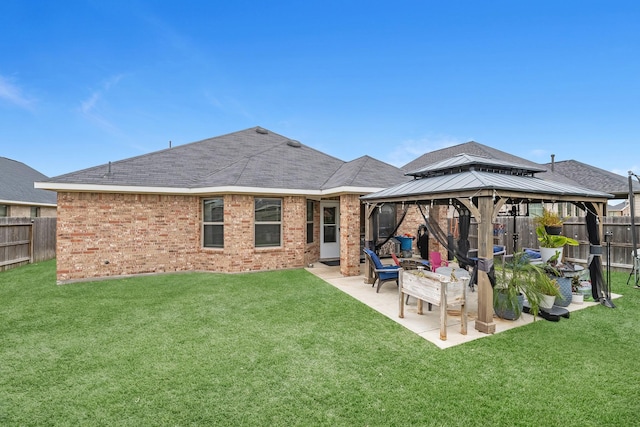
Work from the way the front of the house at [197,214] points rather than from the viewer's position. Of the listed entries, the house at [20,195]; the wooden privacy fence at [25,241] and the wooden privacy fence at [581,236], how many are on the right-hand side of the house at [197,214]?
1

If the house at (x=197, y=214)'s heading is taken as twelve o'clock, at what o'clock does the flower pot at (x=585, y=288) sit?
The flower pot is roughly at 4 o'clock from the house.

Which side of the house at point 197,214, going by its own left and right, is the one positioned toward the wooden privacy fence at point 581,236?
right

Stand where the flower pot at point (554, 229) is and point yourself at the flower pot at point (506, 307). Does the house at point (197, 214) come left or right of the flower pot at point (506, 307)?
right

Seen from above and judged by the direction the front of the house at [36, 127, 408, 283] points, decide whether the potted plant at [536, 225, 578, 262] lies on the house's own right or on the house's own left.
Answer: on the house's own right

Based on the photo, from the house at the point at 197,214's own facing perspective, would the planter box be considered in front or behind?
behind

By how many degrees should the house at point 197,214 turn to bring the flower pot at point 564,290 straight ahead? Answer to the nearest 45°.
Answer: approximately 135° to its right

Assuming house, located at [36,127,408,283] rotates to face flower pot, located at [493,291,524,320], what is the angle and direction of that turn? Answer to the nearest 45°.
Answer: approximately 135° to its right

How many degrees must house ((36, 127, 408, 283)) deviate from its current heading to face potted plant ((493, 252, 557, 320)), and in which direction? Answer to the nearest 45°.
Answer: approximately 135° to its right

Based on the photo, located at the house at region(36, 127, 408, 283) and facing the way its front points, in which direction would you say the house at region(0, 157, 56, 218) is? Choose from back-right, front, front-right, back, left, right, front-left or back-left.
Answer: front-left

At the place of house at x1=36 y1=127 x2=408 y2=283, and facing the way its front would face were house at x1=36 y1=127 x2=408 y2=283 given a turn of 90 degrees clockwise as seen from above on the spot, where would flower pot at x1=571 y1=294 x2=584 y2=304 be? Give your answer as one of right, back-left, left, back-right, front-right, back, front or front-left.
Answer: front-right

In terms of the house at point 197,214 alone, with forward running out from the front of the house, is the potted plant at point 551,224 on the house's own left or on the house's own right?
on the house's own right

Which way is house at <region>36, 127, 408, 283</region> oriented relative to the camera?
away from the camera
